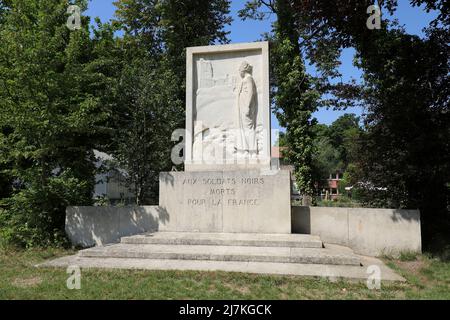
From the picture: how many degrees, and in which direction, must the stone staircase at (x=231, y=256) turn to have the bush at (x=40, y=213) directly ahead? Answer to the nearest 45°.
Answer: approximately 135° to its right

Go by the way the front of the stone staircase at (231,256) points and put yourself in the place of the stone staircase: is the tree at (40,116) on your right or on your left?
on your right

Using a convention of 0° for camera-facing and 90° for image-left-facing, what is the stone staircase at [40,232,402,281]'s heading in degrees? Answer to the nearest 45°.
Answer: approximately 0°

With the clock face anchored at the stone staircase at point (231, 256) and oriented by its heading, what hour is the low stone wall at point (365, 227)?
The low stone wall is roughly at 8 o'clock from the stone staircase.

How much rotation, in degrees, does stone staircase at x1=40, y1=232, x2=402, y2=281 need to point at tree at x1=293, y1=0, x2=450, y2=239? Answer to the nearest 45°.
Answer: approximately 135° to its left

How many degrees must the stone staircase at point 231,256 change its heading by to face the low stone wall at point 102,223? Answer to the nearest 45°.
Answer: approximately 135° to its right
